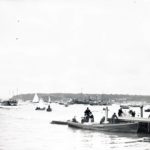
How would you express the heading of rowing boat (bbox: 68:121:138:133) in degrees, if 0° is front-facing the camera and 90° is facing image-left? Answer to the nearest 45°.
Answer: approximately 90°
